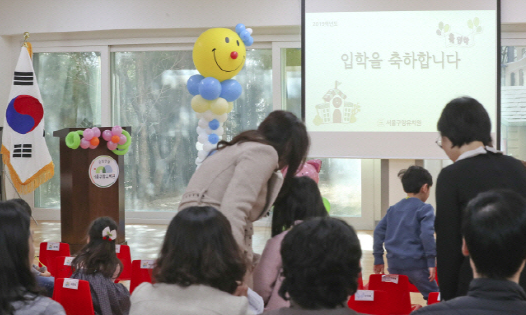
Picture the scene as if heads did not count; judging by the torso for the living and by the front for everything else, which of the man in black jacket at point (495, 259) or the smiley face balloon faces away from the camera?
the man in black jacket

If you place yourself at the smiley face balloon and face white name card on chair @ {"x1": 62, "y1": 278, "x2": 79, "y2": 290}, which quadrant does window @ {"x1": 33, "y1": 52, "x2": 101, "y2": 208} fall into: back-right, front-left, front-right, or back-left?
back-right

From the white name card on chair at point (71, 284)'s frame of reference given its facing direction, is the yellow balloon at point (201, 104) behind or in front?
behind

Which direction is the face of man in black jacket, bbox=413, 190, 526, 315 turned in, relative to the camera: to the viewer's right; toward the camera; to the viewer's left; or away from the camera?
away from the camera

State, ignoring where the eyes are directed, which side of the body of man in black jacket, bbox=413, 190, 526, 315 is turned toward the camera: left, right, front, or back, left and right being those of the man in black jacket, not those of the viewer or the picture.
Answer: back

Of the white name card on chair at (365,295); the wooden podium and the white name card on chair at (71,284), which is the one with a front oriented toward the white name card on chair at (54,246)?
the wooden podium

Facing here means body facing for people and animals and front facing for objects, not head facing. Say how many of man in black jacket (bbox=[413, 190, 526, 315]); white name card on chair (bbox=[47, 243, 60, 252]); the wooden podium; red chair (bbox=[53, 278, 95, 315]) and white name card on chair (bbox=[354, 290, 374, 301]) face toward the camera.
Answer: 3

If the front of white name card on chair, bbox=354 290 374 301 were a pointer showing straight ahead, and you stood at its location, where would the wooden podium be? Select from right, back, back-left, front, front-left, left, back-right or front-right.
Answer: back-right

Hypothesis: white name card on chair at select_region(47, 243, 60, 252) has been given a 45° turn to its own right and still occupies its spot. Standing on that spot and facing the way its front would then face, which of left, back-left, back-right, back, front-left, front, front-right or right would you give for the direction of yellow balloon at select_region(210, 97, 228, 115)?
back

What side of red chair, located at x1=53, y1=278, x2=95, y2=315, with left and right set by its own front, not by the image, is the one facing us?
back

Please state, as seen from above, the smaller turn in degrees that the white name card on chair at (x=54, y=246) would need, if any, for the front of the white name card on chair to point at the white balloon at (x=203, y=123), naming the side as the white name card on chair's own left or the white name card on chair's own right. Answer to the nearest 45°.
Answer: approximately 135° to the white name card on chair's own left

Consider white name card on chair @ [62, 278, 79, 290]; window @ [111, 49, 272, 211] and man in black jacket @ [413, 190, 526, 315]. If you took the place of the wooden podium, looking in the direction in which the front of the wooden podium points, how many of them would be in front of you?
2

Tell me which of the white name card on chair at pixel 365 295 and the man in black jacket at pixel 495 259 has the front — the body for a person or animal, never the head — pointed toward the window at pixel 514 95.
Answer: the man in black jacket
